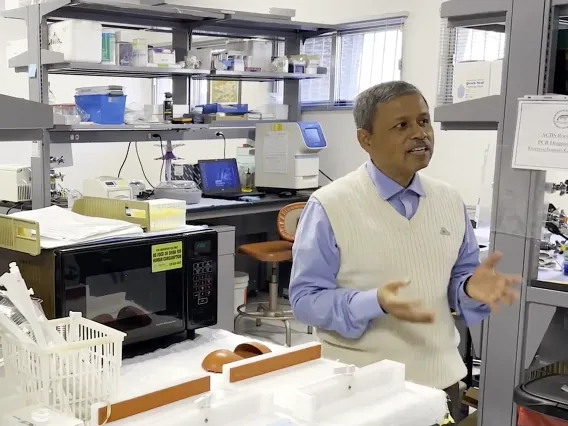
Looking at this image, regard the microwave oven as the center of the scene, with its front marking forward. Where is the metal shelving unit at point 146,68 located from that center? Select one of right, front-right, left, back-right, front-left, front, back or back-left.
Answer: back-left

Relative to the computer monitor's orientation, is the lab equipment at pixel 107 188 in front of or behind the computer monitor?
in front

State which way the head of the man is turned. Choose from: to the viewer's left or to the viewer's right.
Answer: to the viewer's right

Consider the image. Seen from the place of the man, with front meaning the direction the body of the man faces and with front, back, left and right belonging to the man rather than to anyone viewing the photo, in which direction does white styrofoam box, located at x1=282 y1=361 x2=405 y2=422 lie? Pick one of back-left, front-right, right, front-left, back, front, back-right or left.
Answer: front-right

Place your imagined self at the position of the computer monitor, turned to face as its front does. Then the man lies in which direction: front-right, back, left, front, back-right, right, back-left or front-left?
front

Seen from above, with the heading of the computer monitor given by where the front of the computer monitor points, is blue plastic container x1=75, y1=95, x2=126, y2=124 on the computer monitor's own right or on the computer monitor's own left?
on the computer monitor's own right

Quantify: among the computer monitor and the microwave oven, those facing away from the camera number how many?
0

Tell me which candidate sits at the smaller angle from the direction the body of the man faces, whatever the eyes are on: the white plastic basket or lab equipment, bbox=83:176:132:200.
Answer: the white plastic basket

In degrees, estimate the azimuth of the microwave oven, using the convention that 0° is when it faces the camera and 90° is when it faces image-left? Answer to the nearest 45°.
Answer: approximately 315°

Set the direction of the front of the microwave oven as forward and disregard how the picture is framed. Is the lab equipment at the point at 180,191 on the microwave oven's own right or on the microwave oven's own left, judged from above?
on the microwave oven's own left

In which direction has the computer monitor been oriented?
toward the camera

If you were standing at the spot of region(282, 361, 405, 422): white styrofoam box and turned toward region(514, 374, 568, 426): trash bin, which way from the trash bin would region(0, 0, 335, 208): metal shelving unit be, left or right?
left

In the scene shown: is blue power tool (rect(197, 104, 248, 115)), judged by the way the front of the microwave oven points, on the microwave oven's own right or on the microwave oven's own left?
on the microwave oven's own left
